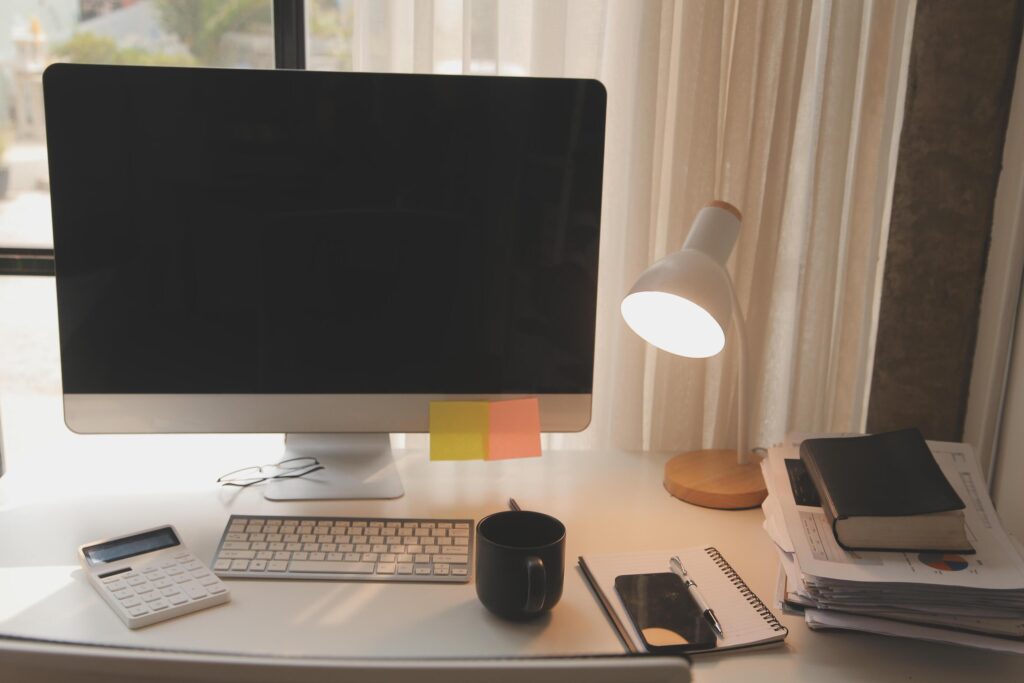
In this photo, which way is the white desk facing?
toward the camera

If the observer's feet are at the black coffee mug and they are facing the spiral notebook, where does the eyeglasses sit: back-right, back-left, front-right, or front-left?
back-left

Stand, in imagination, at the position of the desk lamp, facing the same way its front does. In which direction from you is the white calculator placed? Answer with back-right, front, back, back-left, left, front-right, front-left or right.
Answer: front

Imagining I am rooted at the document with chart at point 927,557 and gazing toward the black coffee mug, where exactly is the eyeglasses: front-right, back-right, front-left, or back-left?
front-right

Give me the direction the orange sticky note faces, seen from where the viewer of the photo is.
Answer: facing the viewer

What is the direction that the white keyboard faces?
toward the camera

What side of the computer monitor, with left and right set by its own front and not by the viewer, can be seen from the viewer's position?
front
